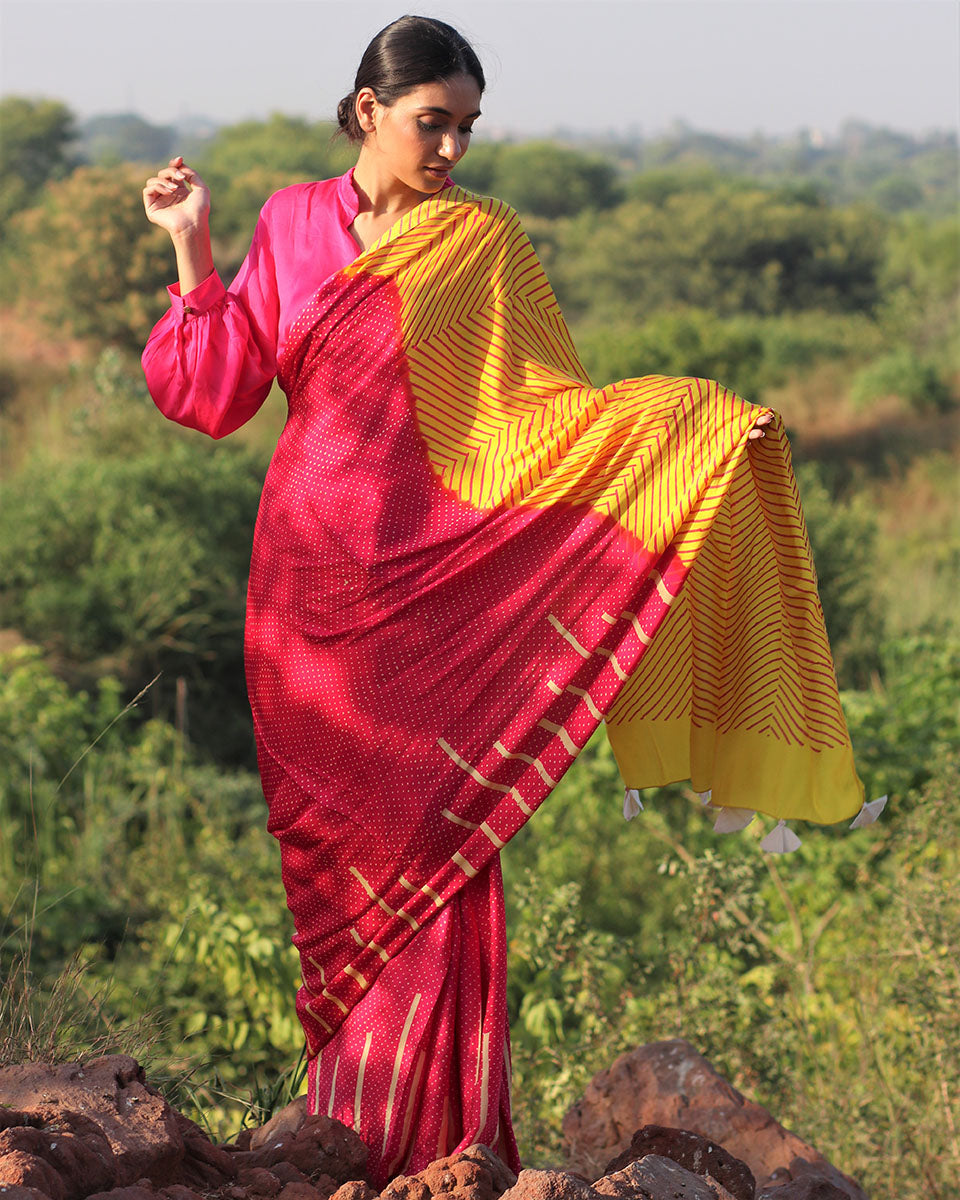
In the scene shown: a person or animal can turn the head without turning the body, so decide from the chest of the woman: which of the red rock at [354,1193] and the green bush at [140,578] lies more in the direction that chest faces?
the red rock

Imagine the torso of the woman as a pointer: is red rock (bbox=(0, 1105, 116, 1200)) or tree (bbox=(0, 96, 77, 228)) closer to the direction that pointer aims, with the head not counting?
the red rock

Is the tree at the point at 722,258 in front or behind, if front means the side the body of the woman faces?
behind

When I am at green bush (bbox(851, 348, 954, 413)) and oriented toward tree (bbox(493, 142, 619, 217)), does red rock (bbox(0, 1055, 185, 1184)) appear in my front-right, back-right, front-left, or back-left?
back-left

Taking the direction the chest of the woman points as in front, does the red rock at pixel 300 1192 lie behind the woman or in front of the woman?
in front

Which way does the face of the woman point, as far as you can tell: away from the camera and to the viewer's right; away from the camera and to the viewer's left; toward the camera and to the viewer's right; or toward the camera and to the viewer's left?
toward the camera and to the viewer's right

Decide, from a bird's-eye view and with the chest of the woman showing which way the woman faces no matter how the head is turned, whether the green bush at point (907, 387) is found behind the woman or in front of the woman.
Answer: behind

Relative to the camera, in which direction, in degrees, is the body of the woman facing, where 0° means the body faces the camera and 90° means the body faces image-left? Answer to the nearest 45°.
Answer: approximately 0°

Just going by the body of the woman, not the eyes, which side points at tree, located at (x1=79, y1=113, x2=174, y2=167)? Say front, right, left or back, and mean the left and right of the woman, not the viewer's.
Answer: back

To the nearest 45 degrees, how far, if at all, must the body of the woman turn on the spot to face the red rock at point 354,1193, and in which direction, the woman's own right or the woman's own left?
0° — they already face it

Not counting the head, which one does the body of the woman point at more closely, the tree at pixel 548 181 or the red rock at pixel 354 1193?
the red rock
